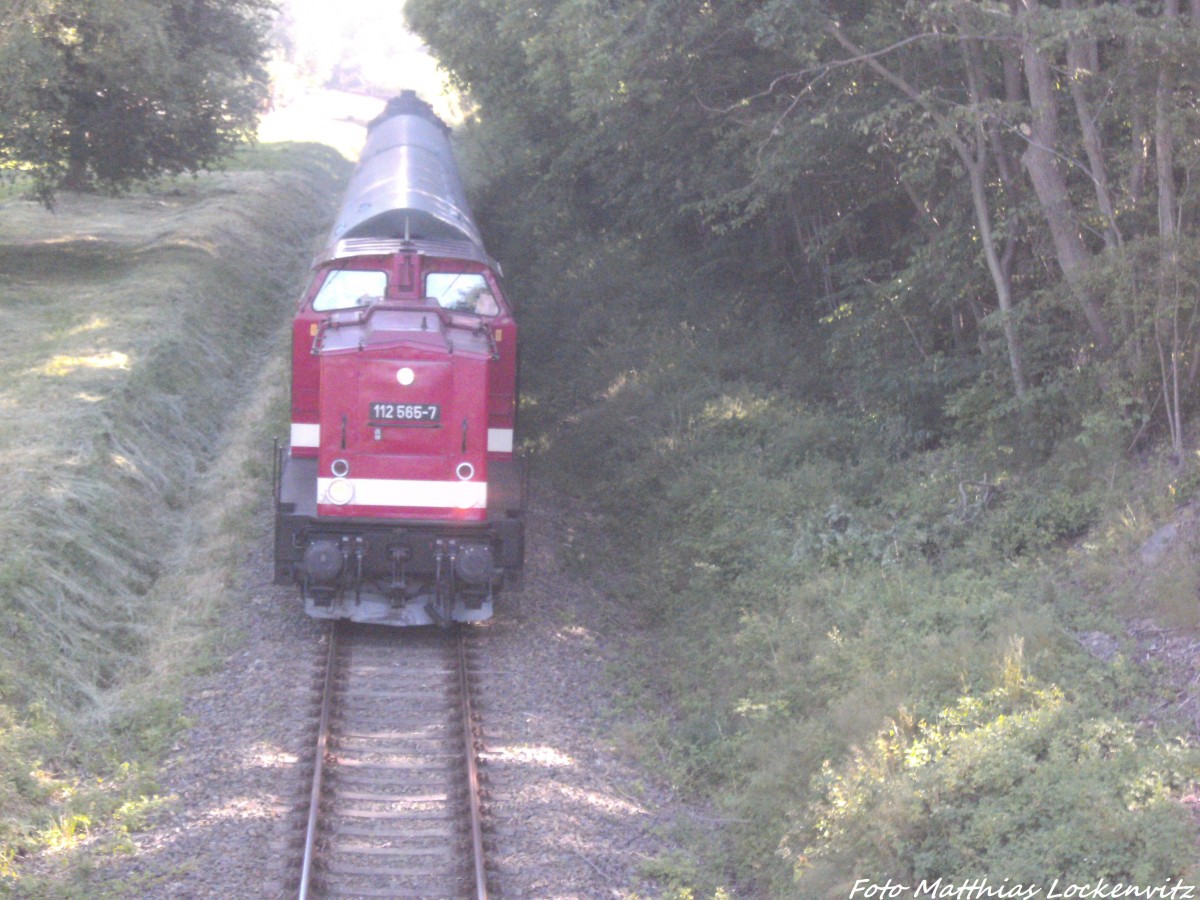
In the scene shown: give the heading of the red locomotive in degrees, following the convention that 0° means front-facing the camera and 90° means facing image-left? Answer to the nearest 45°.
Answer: approximately 0°

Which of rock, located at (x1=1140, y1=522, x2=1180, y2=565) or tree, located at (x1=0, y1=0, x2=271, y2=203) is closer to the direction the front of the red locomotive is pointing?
the rock

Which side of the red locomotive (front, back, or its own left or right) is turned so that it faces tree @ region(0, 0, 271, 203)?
back

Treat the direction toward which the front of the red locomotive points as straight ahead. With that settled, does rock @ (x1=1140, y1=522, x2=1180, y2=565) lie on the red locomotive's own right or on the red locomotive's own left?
on the red locomotive's own left

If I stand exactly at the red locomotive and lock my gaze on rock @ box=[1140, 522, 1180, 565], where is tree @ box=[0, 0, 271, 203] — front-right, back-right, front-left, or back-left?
back-left
